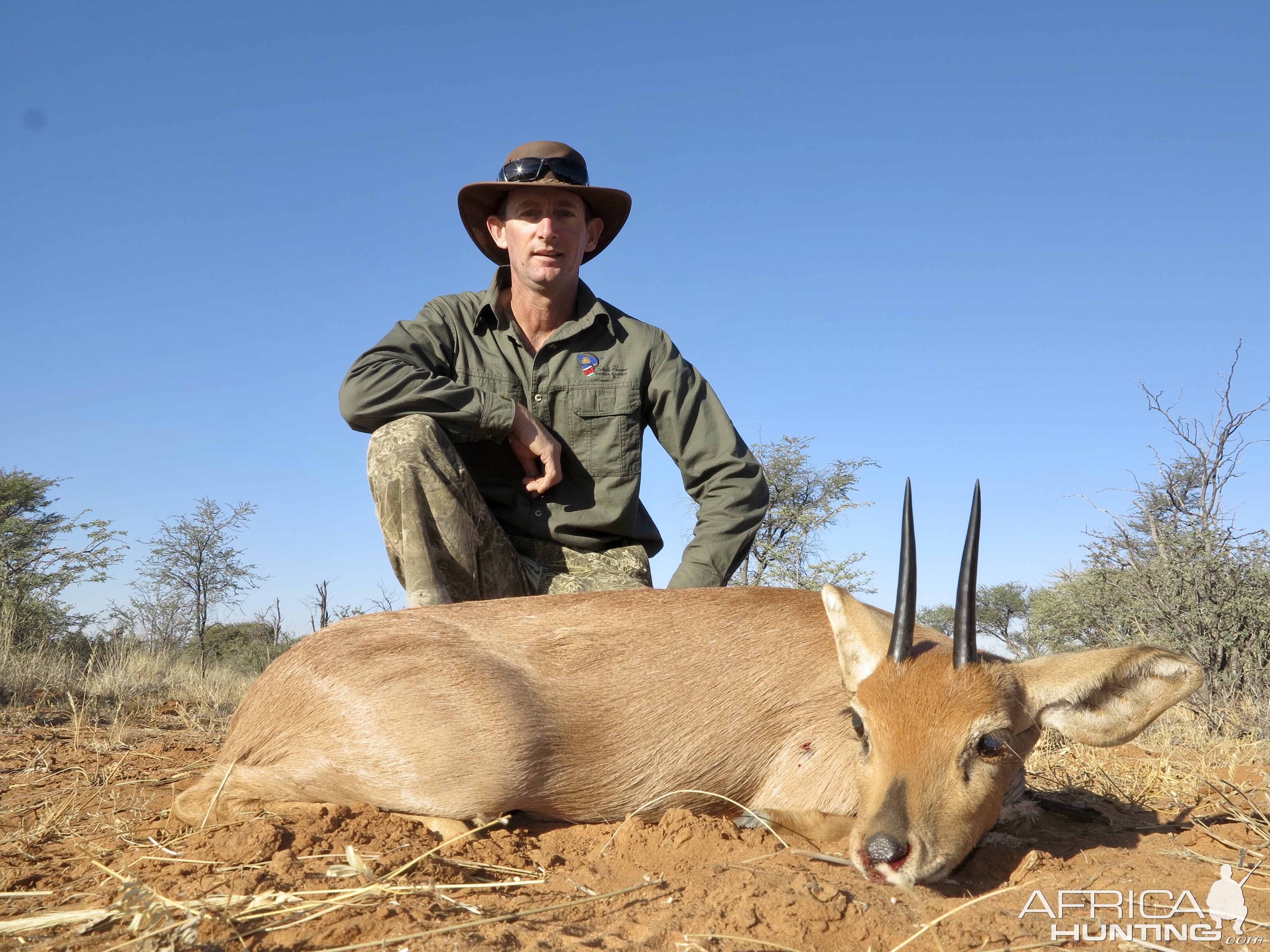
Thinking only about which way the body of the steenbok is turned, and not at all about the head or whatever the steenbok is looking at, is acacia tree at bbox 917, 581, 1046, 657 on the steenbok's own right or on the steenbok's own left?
on the steenbok's own left

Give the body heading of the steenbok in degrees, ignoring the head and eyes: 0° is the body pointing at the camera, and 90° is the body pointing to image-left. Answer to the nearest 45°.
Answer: approximately 270°
